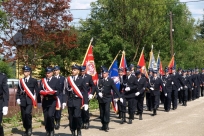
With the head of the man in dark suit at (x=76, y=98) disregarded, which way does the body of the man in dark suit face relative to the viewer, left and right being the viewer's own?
facing the viewer

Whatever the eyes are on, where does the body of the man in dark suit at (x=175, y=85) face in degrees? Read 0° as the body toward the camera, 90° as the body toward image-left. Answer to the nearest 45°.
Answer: approximately 45°

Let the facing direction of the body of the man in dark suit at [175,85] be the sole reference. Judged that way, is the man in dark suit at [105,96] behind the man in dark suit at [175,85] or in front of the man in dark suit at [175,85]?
in front

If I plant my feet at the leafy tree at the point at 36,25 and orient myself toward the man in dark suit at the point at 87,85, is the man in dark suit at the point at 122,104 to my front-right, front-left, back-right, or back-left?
front-left

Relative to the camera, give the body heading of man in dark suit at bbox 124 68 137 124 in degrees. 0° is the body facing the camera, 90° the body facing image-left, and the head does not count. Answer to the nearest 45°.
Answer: approximately 45°

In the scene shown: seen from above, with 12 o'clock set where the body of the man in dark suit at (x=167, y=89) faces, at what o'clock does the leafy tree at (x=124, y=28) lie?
The leafy tree is roughly at 4 o'clock from the man in dark suit.

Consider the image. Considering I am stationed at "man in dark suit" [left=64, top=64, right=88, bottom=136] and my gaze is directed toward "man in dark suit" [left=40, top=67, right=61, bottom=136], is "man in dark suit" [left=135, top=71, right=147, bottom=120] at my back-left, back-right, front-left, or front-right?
back-right

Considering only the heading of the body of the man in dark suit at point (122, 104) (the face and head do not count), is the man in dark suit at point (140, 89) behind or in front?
behind

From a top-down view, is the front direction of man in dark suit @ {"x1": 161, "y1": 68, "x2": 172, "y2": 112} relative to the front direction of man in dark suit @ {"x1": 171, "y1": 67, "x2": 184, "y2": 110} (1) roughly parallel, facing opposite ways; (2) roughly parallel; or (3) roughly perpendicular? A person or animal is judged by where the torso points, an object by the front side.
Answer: roughly parallel

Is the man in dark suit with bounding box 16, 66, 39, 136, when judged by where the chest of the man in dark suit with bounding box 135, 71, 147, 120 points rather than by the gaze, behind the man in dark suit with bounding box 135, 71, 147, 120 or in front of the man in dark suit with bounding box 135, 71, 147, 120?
in front

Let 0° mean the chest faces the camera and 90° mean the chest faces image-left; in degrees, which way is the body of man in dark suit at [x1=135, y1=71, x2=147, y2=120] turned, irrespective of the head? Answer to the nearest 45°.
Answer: approximately 45°

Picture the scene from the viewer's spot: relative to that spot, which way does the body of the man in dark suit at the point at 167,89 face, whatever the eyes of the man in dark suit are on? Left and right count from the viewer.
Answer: facing the viewer and to the left of the viewer
